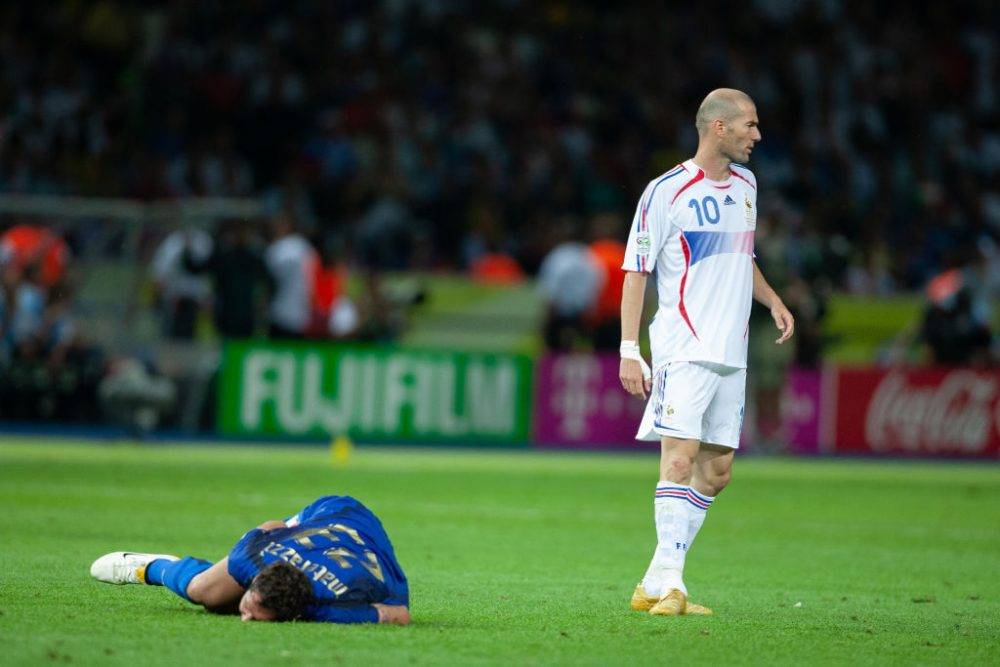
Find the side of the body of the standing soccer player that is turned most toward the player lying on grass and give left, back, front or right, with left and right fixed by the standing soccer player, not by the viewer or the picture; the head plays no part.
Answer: right

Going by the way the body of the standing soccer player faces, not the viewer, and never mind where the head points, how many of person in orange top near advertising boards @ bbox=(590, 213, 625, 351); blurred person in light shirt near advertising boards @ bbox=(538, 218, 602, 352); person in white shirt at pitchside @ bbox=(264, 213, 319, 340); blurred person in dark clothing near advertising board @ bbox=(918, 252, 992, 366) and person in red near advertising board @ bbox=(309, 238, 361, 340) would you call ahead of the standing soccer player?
0

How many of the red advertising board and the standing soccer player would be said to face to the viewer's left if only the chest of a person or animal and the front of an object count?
0

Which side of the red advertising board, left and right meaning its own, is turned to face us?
front

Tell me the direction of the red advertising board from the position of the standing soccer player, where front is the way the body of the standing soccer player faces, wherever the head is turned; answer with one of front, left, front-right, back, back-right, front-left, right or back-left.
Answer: back-left

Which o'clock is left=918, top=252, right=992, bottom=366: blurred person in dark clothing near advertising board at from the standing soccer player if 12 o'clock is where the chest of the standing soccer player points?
The blurred person in dark clothing near advertising board is roughly at 8 o'clock from the standing soccer player.

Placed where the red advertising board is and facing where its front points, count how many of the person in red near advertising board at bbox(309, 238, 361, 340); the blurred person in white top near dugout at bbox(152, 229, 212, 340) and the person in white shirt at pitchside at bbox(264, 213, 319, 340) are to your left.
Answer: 0

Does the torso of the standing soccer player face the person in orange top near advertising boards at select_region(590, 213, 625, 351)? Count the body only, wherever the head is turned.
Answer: no

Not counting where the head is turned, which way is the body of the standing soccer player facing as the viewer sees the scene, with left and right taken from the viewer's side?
facing the viewer and to the right of the viewer

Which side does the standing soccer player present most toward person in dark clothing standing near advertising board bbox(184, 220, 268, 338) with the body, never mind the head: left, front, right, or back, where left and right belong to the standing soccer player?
back

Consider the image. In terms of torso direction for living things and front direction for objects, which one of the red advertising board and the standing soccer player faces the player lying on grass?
the red advertising board

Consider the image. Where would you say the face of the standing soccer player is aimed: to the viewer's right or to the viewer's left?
to the viewer's right

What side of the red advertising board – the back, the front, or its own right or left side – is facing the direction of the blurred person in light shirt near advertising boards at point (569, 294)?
right

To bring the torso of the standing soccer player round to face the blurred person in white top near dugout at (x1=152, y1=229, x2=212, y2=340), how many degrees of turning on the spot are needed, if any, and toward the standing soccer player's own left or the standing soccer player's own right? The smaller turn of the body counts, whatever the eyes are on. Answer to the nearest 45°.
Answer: approximately 180°

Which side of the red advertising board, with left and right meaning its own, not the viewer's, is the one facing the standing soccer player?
front

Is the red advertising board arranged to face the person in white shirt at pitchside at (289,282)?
no
